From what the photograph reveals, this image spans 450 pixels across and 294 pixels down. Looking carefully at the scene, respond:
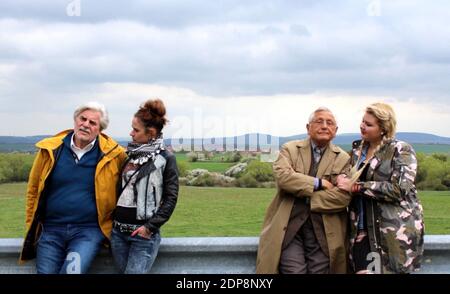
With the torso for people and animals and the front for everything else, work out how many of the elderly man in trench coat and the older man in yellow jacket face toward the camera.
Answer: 2

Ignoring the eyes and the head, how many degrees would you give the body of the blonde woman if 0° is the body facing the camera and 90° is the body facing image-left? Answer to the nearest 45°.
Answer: approximately 45°

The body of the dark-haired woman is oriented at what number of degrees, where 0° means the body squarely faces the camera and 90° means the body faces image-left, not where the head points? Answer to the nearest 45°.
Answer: approximately 45°

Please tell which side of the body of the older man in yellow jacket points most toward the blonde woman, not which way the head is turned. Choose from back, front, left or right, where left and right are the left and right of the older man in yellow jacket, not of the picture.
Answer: left

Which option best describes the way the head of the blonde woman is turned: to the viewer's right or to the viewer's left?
to the viewer's left

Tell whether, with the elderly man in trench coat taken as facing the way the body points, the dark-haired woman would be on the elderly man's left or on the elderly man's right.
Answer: on the elderly man's right

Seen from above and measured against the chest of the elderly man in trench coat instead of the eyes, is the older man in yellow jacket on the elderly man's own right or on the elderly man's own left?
on the elderly man's own right

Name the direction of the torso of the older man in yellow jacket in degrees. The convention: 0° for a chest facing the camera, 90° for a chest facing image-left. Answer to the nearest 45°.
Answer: approximately 0°

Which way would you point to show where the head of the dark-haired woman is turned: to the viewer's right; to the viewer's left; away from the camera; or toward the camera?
to the viewer's left
